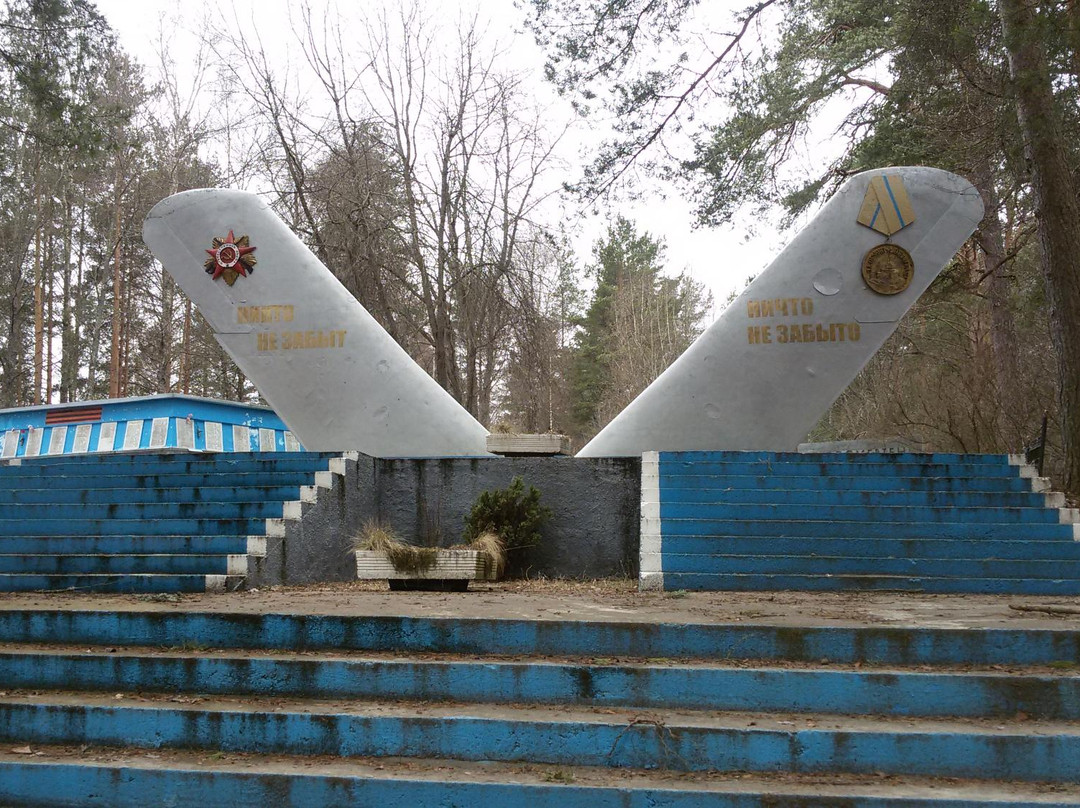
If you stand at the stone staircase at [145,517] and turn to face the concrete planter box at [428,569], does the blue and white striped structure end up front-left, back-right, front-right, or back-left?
back-left

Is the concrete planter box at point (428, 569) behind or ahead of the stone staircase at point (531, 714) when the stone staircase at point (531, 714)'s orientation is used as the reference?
behind

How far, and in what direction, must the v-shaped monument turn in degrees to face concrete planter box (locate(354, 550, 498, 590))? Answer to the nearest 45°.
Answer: approximately 45° to its right

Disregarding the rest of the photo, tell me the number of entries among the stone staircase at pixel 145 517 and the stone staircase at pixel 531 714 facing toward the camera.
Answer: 2

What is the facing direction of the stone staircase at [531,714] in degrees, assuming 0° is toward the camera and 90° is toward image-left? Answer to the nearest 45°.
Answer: approximately 0°
